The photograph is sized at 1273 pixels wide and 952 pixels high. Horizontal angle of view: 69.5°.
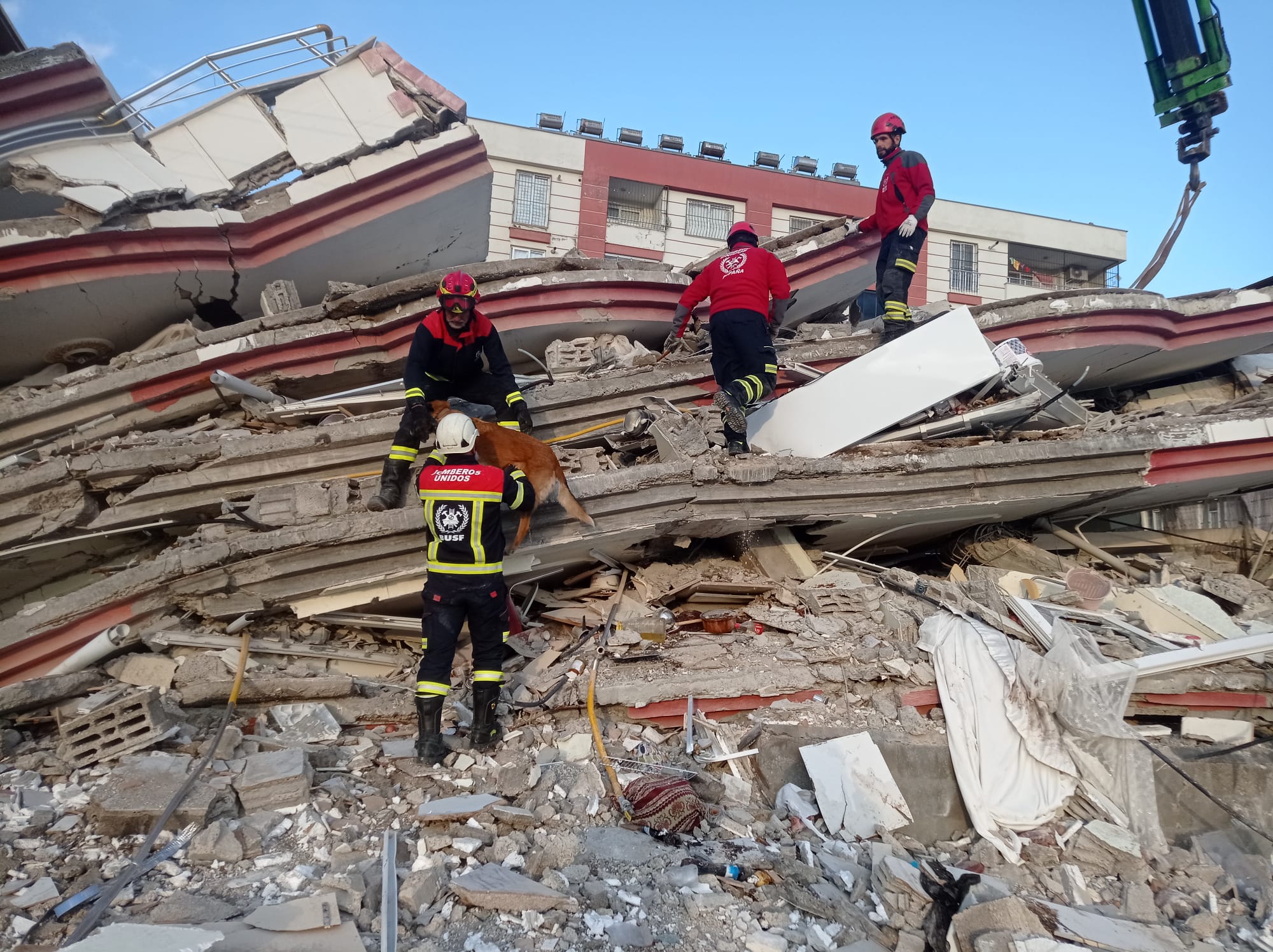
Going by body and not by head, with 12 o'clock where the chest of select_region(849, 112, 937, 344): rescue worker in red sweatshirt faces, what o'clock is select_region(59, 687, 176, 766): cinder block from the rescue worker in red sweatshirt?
The cinder block is roughly at 12 o'clock from the rescue worker in red sweatshirt.

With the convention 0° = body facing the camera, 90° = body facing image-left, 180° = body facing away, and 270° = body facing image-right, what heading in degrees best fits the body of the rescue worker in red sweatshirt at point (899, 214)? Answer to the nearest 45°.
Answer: approximately 45°

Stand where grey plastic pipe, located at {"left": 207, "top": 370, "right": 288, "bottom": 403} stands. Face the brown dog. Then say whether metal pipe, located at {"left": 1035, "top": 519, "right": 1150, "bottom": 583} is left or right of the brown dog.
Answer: left

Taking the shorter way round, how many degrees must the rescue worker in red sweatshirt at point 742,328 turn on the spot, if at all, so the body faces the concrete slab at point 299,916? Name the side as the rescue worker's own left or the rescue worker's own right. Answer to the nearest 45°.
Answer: approximately 135° to the rescue worker's own left

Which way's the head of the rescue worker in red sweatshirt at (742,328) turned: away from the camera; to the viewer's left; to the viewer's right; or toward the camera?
away from the camera

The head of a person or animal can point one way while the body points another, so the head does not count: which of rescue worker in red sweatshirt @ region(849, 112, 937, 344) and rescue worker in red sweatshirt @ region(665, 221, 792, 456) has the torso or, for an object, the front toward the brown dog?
rescue worker in red sweatshirt @ region(849, 112, 937, 344)

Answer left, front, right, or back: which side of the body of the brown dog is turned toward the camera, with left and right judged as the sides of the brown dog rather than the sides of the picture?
left

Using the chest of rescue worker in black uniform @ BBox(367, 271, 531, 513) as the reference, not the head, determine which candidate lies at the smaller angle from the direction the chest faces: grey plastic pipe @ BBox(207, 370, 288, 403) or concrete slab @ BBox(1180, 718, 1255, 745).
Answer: the concrete slab

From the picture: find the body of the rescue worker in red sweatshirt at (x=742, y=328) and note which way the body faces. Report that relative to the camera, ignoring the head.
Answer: away from the camera

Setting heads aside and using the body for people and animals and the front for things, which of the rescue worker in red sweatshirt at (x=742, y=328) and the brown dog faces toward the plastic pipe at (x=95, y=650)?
the brown dog

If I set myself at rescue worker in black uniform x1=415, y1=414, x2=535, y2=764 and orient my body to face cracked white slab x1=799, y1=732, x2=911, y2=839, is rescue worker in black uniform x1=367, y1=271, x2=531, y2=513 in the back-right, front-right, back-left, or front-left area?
back-left
